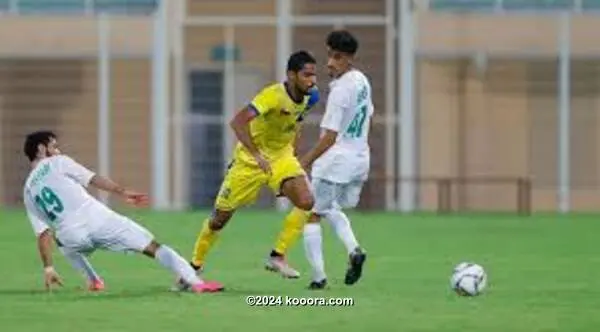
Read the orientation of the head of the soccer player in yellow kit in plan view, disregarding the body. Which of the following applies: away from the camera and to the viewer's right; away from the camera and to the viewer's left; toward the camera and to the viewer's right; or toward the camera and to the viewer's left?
toward the camera and to the viewer's right

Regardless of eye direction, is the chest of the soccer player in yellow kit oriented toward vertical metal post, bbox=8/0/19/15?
no

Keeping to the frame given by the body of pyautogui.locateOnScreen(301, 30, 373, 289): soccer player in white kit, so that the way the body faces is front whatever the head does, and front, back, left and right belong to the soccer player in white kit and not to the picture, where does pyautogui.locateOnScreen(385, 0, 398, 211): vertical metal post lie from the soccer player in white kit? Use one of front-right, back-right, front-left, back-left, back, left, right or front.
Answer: front-right

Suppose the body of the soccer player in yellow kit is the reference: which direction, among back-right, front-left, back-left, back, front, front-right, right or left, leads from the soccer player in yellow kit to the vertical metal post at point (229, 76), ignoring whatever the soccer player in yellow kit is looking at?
back-left

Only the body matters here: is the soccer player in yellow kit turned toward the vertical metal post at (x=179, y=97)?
no

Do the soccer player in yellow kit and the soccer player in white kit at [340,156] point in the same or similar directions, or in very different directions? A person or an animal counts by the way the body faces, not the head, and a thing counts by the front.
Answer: very different directions

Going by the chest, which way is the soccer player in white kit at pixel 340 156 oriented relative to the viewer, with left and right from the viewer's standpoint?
facing away from the viewer and to the left of the viewer

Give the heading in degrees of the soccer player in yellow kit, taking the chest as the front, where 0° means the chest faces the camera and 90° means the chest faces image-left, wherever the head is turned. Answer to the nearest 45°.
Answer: approximately 315°

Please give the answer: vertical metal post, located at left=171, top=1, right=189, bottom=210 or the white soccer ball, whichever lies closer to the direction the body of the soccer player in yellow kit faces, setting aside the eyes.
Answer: the white soccer ball

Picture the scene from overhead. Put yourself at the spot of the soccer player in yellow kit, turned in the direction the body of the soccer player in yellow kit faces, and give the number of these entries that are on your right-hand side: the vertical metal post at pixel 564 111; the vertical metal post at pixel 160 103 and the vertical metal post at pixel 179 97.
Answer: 0

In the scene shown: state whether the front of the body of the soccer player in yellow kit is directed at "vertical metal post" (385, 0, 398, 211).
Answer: no
